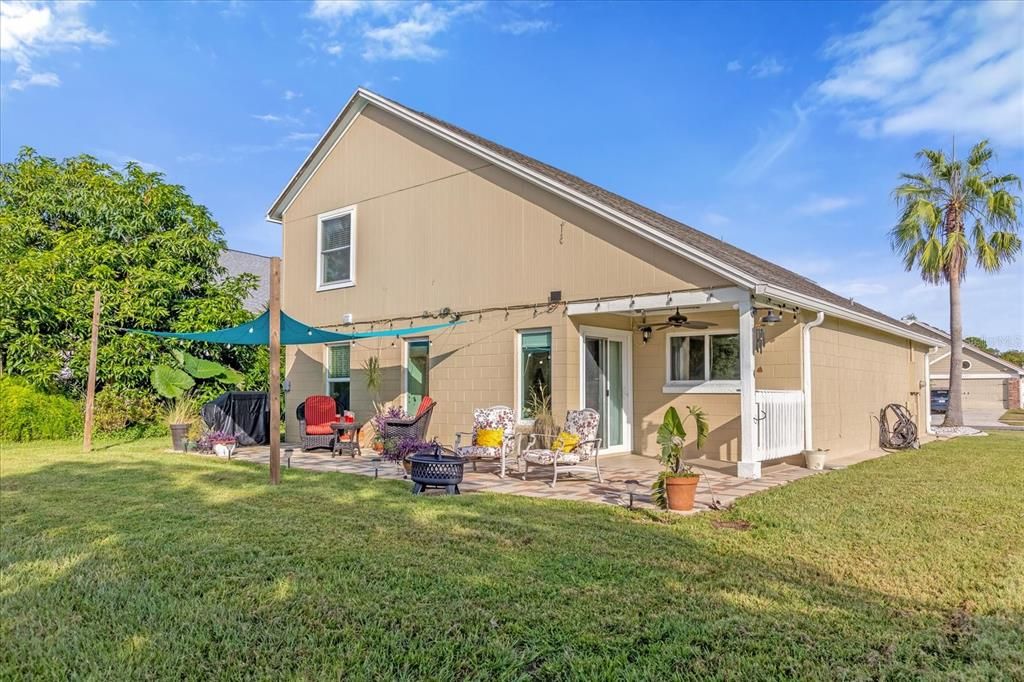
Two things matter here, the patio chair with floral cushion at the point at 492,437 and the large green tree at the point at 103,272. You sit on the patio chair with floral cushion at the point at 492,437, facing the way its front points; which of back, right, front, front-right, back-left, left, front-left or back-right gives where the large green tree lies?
right

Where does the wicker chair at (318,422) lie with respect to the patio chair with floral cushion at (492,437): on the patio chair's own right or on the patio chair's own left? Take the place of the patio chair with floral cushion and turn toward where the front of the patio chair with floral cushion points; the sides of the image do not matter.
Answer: on the patio chair's own right

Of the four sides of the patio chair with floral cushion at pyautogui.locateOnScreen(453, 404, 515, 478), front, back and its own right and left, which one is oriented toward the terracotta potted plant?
left

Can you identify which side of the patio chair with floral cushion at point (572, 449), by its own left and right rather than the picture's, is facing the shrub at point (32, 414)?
right

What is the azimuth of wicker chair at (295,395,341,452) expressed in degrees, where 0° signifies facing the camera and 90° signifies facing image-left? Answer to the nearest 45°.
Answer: approximately 0°

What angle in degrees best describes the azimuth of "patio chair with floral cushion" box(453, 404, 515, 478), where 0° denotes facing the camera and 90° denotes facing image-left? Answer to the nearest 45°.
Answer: approximately 45°

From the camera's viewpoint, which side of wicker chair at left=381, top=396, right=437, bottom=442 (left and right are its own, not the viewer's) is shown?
left

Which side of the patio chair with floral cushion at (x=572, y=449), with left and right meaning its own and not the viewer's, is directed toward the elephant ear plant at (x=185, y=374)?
right

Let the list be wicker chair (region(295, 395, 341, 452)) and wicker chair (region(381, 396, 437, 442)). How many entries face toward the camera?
1

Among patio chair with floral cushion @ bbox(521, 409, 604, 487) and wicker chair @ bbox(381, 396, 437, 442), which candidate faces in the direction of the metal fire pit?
the patio chair with floral cushion

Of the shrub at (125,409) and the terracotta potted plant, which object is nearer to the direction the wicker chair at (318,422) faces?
the terracotta potted plant

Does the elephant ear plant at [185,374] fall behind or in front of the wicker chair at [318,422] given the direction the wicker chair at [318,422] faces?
behind

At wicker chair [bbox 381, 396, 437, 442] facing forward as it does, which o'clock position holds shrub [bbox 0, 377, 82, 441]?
The shrub is roughly at 1 o'clock from the wicker chair.

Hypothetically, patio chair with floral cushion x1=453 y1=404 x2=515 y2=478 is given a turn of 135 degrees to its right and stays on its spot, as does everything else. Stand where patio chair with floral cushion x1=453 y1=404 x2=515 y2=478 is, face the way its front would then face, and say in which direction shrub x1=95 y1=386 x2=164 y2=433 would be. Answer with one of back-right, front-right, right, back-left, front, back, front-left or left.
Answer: front-left
